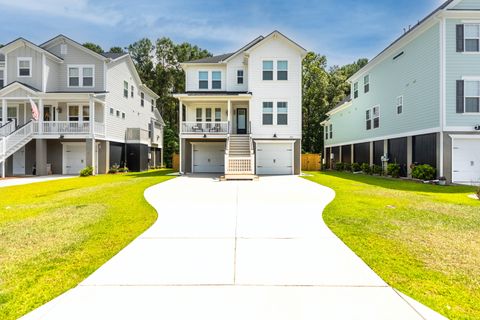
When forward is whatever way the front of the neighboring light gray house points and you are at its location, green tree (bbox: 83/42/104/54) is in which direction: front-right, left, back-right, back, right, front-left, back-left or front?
back-right

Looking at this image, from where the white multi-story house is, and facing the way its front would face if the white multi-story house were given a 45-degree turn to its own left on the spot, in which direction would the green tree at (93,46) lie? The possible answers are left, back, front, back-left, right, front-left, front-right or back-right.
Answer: back

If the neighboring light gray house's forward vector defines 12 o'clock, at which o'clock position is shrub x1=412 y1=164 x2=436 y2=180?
The shrub is roughly at 9 o'clock from the neighboring light gray house.

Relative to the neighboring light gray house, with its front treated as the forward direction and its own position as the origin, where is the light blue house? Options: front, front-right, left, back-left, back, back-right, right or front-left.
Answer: left

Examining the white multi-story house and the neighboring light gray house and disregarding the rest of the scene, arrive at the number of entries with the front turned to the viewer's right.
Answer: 0

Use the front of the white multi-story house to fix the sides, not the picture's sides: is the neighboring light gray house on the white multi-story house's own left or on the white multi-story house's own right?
on the white multi-story house's own right

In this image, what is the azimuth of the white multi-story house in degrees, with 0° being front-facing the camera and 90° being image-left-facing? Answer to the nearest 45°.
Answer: approximately 0°

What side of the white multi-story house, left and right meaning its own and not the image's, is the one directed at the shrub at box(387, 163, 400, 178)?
left

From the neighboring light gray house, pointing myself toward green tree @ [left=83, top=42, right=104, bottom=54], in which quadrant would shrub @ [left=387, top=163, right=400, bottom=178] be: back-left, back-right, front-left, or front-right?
back-right

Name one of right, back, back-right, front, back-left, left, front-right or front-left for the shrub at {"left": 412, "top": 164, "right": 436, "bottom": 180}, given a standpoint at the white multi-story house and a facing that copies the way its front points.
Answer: front-left

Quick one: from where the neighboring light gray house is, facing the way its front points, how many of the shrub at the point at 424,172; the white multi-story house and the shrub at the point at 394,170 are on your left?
3

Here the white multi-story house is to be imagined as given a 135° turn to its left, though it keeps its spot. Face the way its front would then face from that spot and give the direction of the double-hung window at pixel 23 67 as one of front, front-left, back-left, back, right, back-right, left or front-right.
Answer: back-left

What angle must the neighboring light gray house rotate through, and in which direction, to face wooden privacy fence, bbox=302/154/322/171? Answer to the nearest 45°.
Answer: approximately 135° to its left
